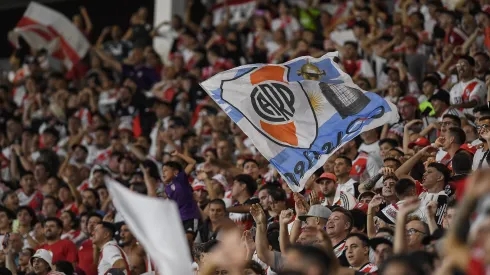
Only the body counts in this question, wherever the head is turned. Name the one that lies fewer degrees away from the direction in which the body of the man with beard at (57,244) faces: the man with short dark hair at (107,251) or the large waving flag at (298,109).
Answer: the man with short dark hair

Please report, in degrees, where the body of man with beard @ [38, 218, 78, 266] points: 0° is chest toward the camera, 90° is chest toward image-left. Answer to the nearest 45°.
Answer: approximately 45°

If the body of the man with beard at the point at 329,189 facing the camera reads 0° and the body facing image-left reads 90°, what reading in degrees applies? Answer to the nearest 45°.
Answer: approximately 45°

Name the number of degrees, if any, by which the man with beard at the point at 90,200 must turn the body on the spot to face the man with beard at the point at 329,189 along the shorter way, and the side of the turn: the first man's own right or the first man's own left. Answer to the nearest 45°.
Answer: approximately 90° to the first man's own left

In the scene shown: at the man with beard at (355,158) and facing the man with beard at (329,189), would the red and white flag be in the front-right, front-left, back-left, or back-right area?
back-right

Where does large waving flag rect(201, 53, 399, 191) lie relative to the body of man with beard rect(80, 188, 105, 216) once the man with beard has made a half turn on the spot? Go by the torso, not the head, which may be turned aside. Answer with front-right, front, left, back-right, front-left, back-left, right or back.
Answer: right

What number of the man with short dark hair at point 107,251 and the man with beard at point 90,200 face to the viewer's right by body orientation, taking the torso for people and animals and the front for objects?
0

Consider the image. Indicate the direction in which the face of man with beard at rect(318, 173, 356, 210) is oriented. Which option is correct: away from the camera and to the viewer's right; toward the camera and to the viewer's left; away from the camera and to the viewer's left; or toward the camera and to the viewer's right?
toward the camera and to the viewer's left

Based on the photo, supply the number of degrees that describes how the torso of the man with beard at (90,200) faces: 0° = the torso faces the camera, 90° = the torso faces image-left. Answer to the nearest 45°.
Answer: approximately 45°

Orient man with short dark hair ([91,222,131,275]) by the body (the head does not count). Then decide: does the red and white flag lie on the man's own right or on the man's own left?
on the man's own right
